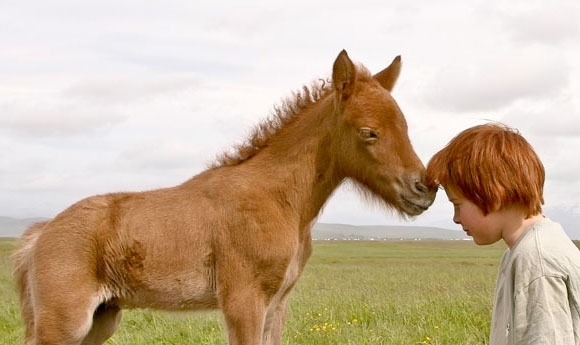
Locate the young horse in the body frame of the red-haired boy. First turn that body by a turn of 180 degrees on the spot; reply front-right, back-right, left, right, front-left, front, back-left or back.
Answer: back-left

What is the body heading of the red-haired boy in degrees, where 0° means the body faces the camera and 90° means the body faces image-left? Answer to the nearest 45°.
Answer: approximately 90°

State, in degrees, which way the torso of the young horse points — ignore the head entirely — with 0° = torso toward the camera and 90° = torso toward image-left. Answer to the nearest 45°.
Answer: approximately 270°

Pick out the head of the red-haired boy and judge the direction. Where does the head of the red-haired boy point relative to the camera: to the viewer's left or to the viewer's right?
to the viewer's left
